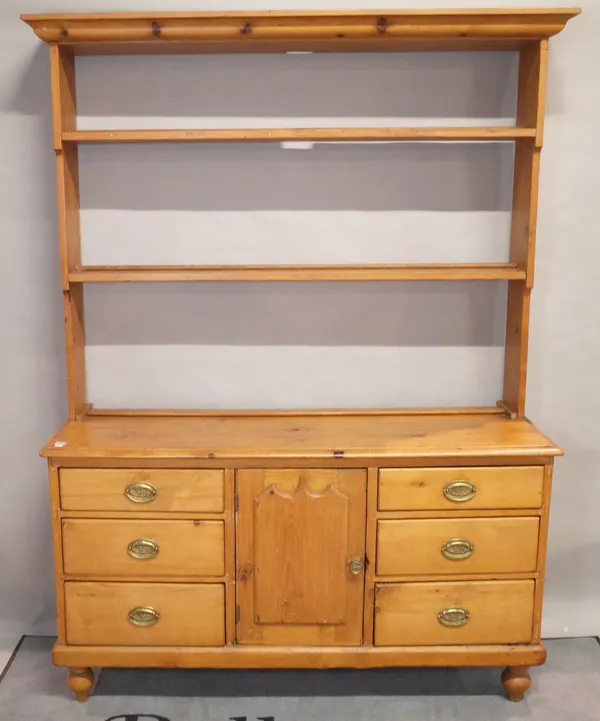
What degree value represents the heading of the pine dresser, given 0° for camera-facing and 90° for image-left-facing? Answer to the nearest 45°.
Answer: approximately 0°
